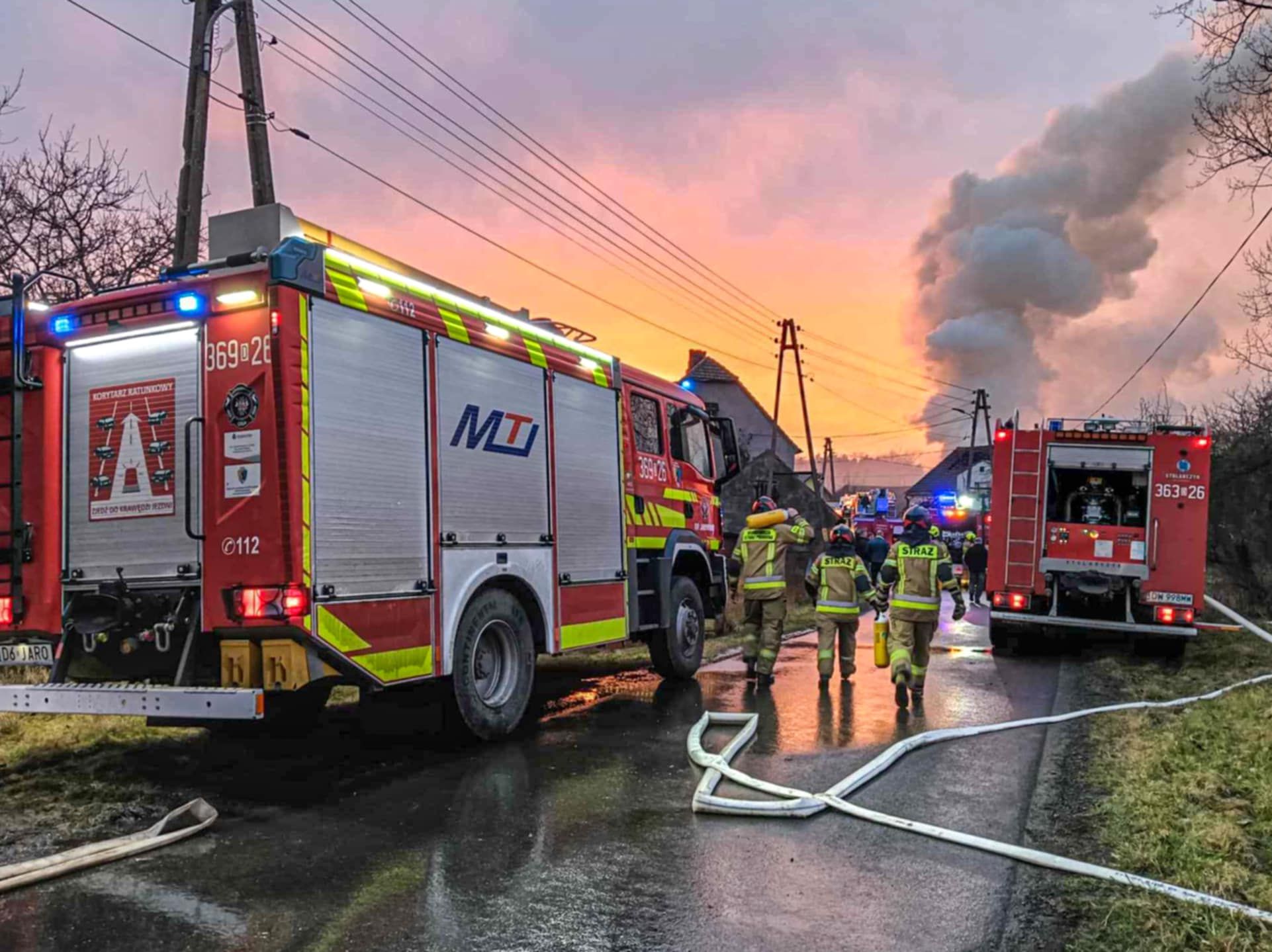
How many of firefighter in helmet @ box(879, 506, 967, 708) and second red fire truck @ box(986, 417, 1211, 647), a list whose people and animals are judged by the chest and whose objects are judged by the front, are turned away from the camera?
2

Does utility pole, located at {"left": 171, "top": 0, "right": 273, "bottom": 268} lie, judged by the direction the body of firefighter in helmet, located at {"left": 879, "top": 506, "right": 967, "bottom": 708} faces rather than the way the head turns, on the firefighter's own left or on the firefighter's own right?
on the firefighter's own left

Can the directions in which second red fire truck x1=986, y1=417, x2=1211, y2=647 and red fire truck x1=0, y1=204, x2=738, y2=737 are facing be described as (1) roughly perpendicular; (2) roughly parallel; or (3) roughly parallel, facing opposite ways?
roughly parallel

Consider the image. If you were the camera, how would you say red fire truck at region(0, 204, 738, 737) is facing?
facing away from the viewer and to the right of the viewer

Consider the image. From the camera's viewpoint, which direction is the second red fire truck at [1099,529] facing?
away from the camera

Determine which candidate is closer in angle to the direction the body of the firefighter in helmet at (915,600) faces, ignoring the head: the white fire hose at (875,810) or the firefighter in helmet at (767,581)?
the firefighter in helmet

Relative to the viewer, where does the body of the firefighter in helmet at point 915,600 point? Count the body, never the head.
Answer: away from the camera

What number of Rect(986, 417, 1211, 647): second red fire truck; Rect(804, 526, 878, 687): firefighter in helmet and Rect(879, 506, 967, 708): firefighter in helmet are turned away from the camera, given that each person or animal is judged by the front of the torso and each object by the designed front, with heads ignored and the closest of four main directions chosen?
3

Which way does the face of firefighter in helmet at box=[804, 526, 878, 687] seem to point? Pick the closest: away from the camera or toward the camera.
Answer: away from the camera

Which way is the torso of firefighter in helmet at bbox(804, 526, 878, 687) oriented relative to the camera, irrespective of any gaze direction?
away from the camera
